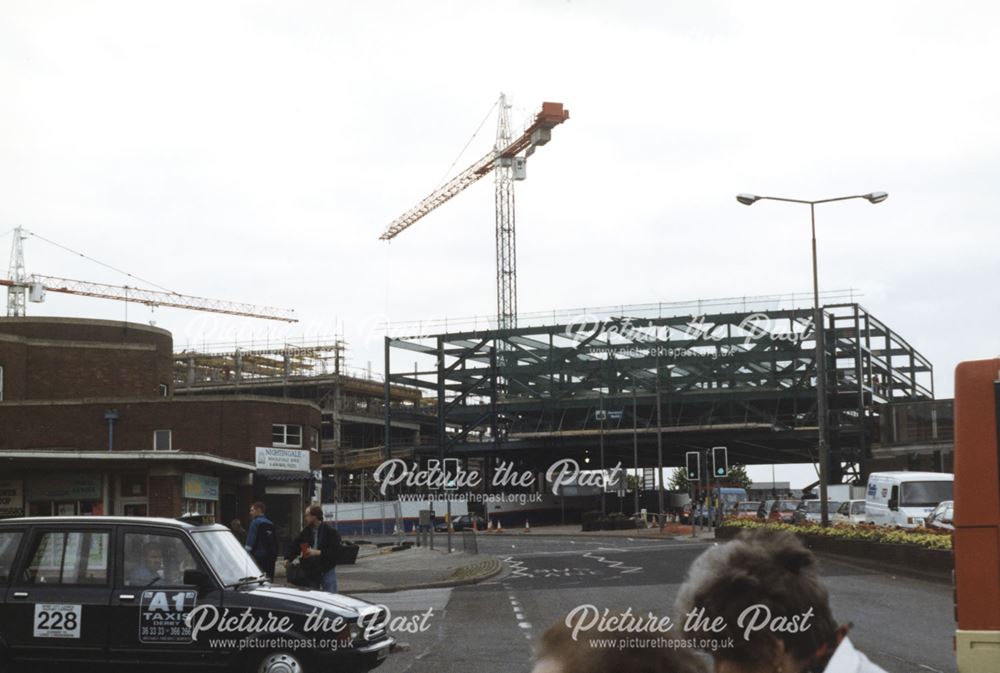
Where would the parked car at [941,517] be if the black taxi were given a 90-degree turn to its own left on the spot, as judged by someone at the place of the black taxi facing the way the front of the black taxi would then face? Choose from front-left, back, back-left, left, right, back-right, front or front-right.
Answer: front-right

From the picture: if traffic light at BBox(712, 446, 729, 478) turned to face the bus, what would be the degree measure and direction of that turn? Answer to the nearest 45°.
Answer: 0° — it already faces it

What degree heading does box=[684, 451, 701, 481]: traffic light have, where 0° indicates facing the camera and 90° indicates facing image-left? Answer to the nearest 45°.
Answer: approximately 0°

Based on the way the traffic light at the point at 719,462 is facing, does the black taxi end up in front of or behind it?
in front

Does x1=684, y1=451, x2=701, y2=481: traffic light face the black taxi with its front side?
yes

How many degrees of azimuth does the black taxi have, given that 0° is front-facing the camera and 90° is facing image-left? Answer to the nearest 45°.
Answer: approximately 270°

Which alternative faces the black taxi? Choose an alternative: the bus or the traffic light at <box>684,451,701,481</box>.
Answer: the traffic light

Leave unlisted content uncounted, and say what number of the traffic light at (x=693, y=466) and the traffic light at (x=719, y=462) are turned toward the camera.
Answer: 2
